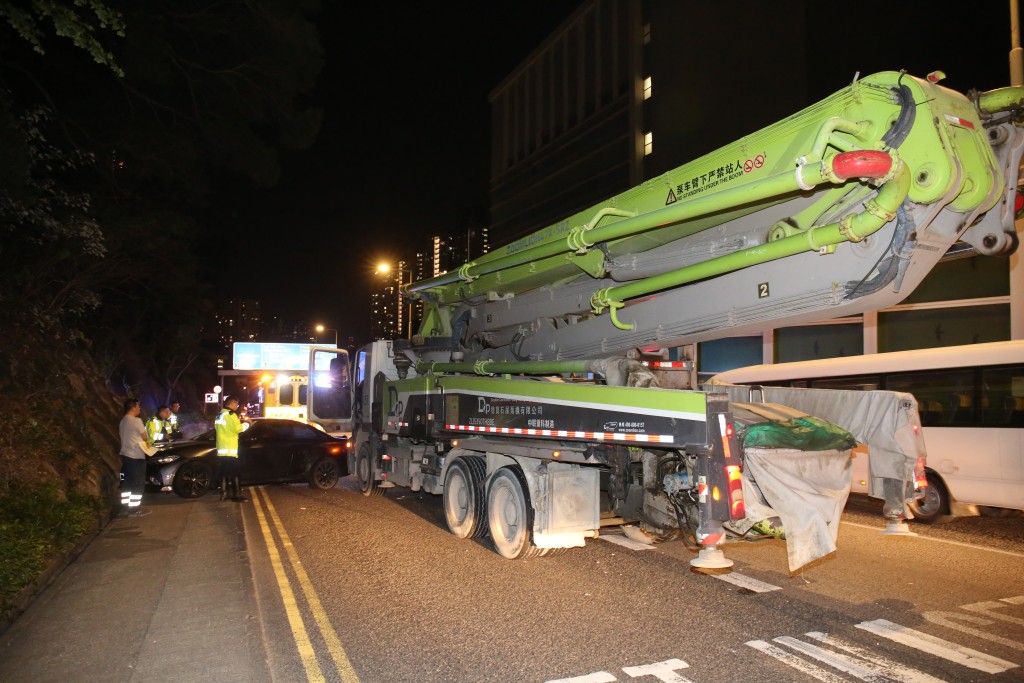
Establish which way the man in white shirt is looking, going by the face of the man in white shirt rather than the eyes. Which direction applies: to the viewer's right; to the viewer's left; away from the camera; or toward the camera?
to the viewer's right

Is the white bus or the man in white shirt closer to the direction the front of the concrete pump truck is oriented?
the man in white shirt

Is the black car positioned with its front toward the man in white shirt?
yes

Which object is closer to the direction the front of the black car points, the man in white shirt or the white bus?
the man in white shirt

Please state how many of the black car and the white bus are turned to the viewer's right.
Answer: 0

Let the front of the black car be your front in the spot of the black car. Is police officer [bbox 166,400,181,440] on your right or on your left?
on your right

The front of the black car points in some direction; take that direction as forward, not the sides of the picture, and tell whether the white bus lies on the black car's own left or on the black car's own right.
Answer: on the black car's own left

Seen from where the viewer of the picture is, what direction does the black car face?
facing the viewer and to the left of the viewer

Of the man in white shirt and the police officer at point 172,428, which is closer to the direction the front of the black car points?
the man in white shirt

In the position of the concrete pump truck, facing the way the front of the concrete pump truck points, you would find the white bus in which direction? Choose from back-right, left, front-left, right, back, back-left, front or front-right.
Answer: right

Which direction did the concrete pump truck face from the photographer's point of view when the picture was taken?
facing away from the viewer and to the left of the viewer

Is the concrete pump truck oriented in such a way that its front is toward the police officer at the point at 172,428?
yes
